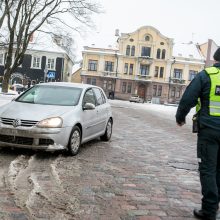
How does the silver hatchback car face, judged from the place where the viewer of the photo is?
facing the viewer and to the left of the viewer

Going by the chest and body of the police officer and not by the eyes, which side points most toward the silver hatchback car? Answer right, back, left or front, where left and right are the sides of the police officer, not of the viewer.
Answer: front

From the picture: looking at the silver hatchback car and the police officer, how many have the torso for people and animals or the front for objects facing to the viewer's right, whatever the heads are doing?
0

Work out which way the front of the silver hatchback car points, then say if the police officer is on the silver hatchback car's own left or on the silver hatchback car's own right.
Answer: on the silver hatchback car's own left

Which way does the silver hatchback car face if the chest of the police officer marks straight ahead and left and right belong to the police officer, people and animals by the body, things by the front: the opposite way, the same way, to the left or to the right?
to the left

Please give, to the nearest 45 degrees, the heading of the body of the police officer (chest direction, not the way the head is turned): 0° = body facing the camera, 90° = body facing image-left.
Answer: approximately 135°
